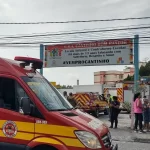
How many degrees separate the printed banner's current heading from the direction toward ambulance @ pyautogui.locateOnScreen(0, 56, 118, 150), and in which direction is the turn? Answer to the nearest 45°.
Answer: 0° — it already faces it

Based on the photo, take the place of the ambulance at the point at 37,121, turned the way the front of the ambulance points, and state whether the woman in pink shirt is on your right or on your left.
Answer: on your left

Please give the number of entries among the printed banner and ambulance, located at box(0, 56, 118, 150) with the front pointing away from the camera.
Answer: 0

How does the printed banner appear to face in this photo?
toward the camera

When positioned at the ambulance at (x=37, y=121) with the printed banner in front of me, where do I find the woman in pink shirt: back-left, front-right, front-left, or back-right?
front-right
